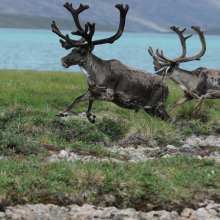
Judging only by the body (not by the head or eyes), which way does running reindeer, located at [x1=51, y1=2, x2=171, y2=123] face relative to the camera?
to the viewer's left

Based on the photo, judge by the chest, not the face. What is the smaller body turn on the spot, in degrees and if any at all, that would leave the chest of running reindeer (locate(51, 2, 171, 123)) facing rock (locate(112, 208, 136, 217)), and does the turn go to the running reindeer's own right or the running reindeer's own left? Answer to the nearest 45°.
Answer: approximately 90° to the running reindeer's own left

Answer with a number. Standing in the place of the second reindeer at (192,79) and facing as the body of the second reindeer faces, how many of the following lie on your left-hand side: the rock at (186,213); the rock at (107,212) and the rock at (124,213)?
3

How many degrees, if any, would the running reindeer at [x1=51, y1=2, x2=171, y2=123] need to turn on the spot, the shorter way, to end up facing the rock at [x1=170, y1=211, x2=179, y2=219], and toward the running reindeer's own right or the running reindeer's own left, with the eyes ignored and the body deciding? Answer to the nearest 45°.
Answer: approximately 90° to the running reindeer's own left

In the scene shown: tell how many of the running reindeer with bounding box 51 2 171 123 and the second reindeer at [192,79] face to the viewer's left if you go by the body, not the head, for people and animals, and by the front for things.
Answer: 2

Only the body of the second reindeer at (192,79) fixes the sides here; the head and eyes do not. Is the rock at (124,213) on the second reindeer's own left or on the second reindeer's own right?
on the second reindeer's own left

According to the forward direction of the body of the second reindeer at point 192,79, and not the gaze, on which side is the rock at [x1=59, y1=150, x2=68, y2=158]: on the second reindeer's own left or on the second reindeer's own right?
on the second reindeer's own left

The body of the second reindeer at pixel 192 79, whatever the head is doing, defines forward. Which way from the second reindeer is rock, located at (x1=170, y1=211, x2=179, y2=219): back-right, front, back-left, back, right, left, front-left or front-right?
left

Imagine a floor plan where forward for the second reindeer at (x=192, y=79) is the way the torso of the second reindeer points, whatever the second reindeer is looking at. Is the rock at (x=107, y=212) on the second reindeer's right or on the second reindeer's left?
on the second reindeer's left

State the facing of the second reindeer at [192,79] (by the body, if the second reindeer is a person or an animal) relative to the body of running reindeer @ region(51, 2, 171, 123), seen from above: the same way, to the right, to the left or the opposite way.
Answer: the same way

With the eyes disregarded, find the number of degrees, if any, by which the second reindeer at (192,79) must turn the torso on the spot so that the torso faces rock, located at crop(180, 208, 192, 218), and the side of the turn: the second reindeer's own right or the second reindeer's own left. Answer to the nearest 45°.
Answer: approximately 90° to the second reindeer's own left

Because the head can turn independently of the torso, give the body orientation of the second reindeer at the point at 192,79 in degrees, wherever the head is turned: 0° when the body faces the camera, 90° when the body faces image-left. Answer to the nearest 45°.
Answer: approximately 90°
